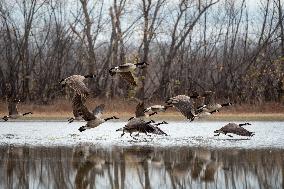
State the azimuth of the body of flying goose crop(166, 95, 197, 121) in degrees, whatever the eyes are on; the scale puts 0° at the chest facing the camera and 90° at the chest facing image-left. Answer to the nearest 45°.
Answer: approximately 270°
